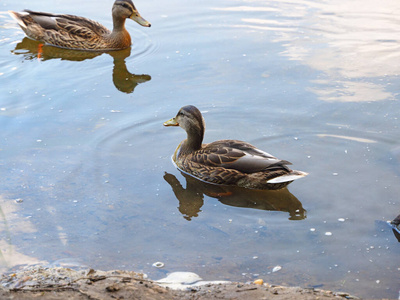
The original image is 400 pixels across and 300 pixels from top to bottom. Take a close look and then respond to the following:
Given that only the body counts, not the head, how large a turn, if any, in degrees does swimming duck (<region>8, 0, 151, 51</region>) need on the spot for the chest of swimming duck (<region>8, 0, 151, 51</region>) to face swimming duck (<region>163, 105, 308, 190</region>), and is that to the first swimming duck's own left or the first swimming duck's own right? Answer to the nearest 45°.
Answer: approximately 90° to the first swimming duck's own right

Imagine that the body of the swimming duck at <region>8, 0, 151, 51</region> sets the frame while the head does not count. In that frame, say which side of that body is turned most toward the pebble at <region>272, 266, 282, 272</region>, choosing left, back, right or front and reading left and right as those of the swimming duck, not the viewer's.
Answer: right

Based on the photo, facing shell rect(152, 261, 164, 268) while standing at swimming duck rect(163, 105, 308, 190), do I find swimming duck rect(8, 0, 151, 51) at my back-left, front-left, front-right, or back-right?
back-right

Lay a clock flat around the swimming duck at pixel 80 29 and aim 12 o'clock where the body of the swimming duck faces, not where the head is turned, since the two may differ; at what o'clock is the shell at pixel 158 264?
The shell is roughly at 3 o'clock from the swimming duck.

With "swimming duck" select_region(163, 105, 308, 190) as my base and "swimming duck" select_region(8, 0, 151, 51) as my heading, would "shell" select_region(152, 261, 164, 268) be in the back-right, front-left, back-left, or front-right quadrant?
back-left

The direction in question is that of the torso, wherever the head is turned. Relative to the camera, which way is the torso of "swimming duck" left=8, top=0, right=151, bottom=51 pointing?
to the viewer's right
